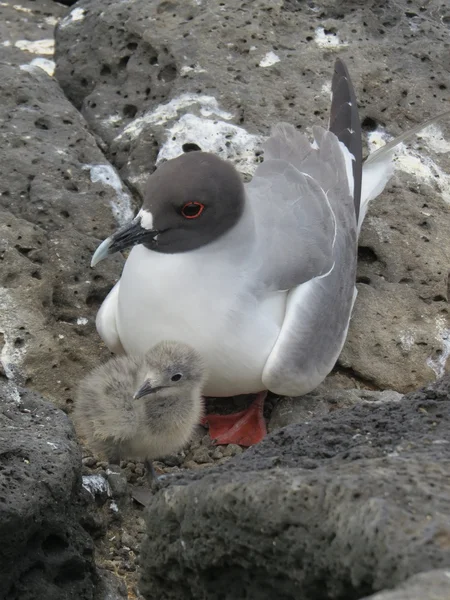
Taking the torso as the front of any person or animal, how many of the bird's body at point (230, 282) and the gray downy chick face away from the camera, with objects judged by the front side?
0

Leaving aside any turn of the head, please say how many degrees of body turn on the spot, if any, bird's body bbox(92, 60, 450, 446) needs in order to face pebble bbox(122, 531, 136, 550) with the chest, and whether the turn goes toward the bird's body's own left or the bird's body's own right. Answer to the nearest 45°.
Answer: approximately 45° to the bird's body's own left

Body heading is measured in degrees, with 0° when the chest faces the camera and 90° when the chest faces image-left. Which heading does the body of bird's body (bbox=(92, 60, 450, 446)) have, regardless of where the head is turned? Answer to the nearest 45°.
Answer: approximately 45°

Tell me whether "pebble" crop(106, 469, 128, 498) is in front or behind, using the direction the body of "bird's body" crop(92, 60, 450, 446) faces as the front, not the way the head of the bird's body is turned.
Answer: in front
